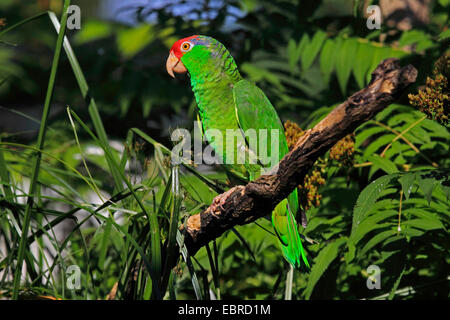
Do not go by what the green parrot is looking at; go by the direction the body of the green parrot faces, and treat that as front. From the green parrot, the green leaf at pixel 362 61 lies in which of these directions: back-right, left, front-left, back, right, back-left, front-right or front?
back-right

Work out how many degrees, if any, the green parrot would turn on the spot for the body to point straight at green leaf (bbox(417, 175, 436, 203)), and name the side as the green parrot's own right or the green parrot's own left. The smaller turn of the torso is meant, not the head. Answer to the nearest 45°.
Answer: approximately 135° to the green parrot's own left

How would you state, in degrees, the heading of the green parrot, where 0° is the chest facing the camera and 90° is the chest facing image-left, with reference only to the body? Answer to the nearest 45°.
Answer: approximately 90°

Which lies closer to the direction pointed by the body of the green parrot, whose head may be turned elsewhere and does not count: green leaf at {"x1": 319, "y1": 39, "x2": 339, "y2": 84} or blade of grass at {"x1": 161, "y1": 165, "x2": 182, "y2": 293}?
the blade of grass

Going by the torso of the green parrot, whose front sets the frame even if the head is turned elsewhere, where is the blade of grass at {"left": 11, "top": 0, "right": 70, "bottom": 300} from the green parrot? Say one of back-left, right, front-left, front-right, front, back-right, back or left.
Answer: front-left
